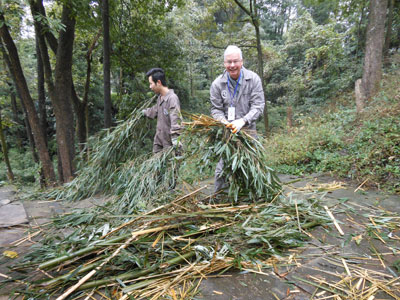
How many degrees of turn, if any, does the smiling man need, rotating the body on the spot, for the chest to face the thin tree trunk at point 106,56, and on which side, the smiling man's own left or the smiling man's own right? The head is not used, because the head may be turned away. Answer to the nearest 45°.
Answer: approximately 135° to the smiling man's own right

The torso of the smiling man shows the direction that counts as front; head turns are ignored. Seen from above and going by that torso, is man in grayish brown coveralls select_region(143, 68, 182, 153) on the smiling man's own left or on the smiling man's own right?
on the smiling man's own right

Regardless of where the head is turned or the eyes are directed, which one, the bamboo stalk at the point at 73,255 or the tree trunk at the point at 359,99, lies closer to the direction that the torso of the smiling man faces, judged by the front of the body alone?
the bamboo stalk

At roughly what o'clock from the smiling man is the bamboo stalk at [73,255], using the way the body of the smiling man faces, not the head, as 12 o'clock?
The bamboo stalk is roughly at 1 o'clock from the smiling man.

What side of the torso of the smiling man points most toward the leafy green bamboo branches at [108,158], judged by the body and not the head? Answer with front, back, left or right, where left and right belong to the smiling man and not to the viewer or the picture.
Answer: right

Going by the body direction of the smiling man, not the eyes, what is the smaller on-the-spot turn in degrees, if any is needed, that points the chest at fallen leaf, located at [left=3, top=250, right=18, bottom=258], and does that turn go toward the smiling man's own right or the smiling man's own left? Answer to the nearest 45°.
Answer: approximately 45° to the smiling man's own right

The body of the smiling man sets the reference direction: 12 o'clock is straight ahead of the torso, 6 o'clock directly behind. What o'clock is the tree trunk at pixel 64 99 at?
The tree trunk is roughly at 4 o'clock from the smiling man.

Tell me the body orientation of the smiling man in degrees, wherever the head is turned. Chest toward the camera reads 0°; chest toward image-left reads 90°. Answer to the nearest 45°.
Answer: approximately 0°
